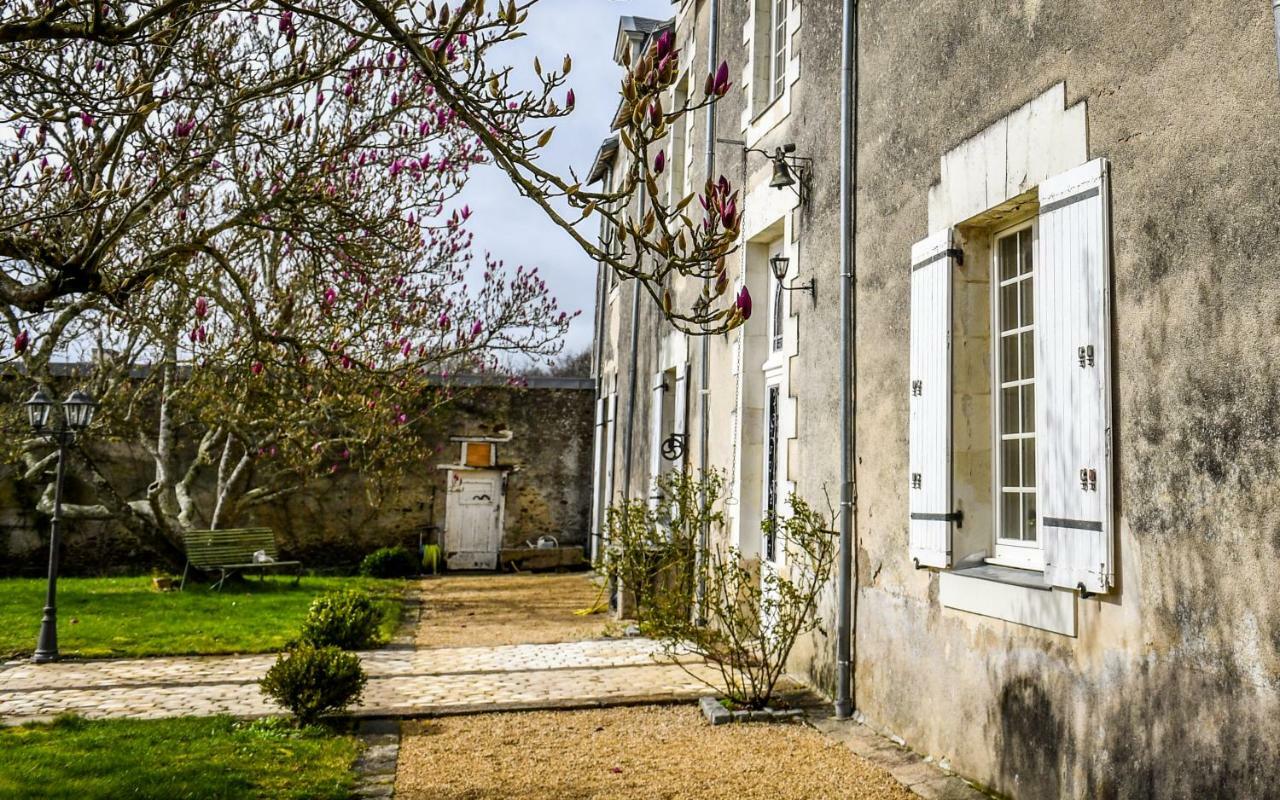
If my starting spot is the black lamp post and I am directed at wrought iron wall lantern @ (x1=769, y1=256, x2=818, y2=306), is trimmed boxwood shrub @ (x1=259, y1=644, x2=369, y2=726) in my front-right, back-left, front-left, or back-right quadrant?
front-right

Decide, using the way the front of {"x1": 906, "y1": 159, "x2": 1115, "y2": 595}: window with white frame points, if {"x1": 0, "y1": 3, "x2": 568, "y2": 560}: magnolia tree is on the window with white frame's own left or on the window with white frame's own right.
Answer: on the window with white frame's own right

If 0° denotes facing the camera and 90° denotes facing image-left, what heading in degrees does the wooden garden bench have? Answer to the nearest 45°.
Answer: approximately 315°

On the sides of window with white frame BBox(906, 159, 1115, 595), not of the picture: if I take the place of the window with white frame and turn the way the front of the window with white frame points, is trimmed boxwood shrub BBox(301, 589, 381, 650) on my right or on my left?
on my right

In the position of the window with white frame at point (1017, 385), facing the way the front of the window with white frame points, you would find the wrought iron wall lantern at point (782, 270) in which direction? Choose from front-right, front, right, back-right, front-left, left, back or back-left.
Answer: right

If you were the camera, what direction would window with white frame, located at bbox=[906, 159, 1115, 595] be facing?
facing the viewer and to the left of the viewer

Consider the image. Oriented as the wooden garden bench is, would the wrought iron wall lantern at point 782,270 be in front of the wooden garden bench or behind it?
in front

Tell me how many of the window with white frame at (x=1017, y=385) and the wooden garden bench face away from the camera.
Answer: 0

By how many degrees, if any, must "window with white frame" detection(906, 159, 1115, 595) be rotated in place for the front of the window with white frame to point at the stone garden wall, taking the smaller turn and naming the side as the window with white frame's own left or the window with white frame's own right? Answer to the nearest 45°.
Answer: approximately 90° to the window with white frame's own right

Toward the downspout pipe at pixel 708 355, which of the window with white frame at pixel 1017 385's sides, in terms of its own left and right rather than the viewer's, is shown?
right

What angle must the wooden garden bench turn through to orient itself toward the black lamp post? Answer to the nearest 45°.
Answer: approximately 45° to its right

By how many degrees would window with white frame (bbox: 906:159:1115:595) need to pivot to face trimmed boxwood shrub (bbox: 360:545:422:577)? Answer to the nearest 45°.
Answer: approximately 90° to its right
